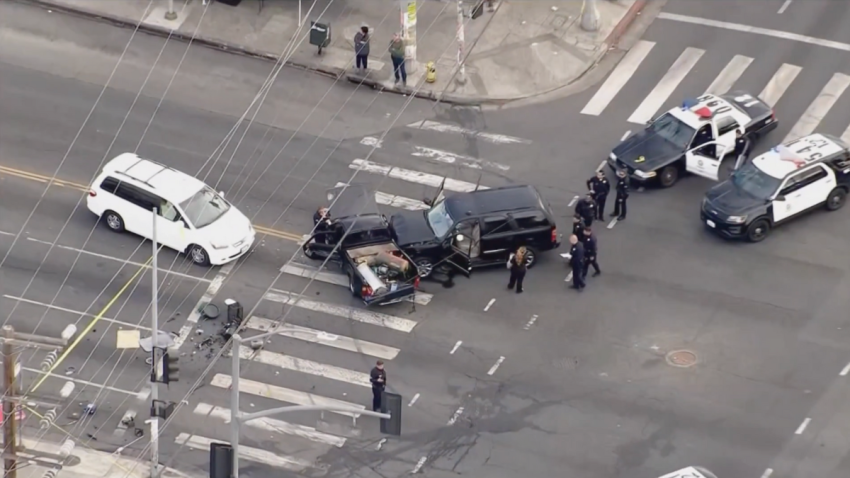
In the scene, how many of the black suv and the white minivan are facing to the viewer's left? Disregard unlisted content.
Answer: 1

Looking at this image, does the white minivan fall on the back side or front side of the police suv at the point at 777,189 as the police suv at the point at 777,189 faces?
on the front side

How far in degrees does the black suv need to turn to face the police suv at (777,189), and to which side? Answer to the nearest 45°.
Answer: approximately 180°

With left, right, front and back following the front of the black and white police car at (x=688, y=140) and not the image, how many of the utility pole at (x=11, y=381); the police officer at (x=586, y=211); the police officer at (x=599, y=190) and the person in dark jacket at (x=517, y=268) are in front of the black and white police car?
4

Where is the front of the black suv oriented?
to the viewer's left

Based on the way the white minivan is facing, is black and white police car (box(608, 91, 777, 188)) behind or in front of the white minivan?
in front

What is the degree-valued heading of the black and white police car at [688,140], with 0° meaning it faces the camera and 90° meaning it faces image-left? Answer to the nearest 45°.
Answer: approximately 45°

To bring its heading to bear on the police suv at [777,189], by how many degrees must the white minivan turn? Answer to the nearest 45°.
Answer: approximately 45° to its left

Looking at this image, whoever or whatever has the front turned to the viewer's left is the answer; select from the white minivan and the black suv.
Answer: the black suv

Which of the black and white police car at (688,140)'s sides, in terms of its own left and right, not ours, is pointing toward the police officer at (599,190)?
front

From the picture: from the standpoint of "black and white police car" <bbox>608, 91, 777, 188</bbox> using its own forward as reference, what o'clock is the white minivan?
The white minivan is roughly at 1 o'clock from the black and white police car.

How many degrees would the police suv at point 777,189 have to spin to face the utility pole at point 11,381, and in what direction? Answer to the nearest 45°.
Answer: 0° — it already faces it

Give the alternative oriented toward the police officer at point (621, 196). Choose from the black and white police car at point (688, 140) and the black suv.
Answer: the black and white police car

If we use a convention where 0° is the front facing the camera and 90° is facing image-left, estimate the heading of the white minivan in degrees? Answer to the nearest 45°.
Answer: approximately 315°

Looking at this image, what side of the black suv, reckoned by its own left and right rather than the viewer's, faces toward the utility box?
right
